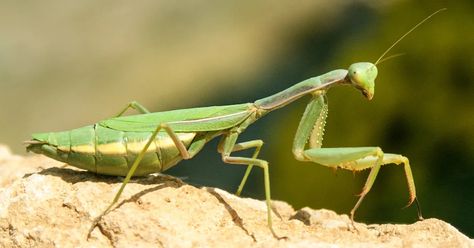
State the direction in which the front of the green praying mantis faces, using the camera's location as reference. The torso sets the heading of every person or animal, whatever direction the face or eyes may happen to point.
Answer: facing to the right of the viewer
